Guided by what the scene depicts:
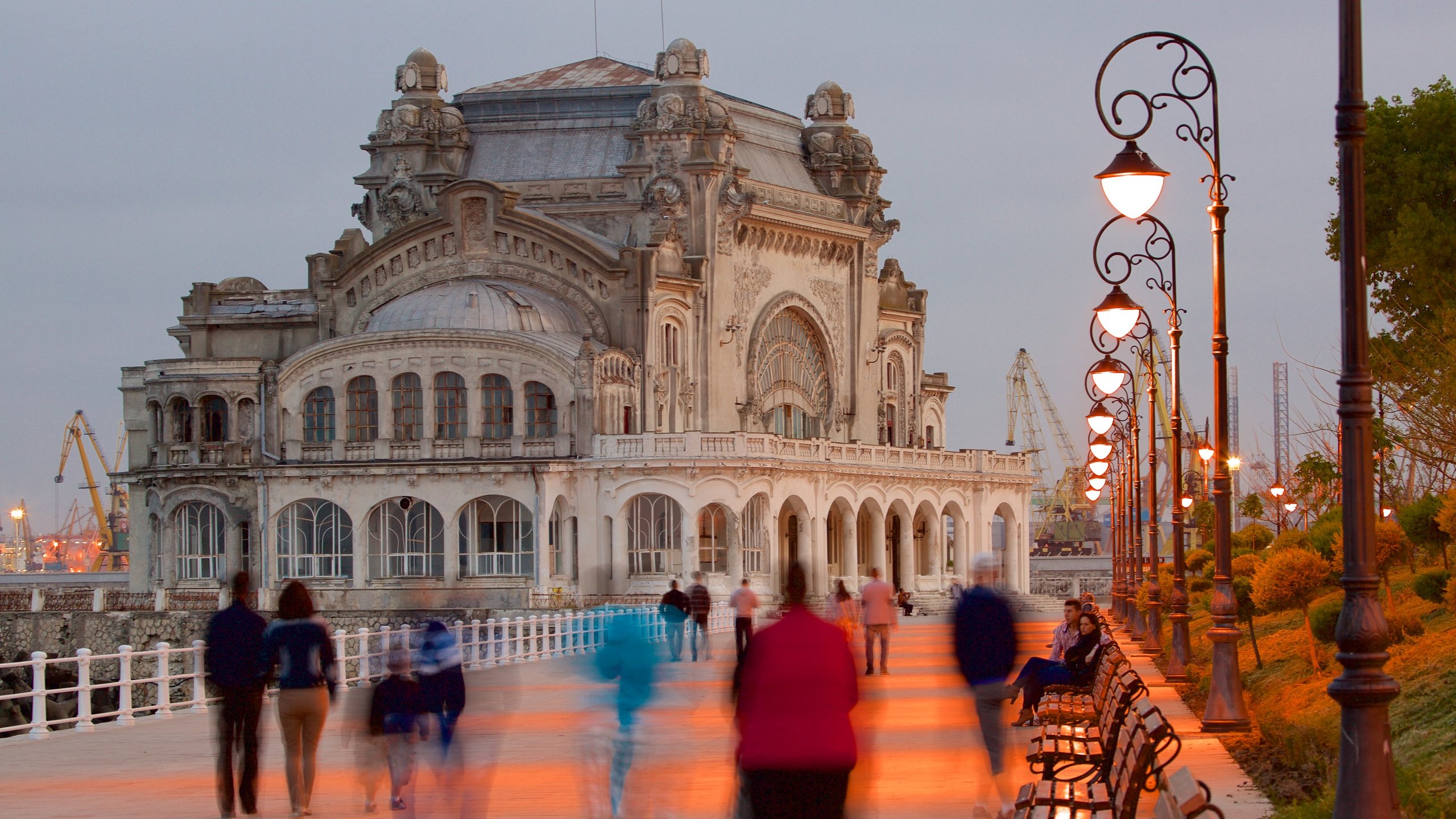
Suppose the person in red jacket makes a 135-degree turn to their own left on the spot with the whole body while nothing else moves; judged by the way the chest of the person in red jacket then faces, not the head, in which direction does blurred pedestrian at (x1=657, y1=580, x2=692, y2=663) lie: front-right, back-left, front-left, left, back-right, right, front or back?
back-right

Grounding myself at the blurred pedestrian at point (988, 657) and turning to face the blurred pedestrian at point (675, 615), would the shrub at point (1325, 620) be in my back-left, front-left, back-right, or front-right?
front-right

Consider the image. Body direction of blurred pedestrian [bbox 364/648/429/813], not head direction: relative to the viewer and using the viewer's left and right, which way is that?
facing away from the viewer

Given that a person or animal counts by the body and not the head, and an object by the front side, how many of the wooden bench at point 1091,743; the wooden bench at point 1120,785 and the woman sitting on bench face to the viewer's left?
3

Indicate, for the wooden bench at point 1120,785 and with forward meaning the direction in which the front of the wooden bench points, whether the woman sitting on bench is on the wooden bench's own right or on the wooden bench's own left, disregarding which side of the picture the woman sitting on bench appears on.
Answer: on the wooden bench's own right

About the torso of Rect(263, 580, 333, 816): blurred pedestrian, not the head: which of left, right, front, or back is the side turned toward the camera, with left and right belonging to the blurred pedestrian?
back

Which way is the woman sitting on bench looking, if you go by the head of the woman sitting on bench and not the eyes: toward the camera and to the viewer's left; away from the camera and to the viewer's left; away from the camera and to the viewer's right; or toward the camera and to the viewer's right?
toward the camera and to the viewer's left

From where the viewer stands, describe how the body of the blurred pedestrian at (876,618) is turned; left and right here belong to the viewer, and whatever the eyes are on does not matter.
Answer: facing away from the viewer

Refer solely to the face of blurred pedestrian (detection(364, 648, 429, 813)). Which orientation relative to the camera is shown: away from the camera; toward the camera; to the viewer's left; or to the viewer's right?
away from the camera

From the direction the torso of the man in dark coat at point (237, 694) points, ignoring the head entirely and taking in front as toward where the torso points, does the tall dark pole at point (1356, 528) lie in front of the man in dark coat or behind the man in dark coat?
behind

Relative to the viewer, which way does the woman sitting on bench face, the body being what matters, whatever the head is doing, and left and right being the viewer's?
facing to the left of the viewer

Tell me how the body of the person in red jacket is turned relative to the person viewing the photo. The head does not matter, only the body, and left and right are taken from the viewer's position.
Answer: facing away from the viewer

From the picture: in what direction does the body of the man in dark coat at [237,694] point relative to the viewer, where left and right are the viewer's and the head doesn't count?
facing away from the viewer

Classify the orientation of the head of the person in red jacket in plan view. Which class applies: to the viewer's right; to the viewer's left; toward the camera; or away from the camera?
away from the camera
